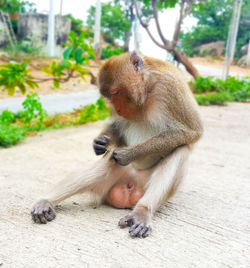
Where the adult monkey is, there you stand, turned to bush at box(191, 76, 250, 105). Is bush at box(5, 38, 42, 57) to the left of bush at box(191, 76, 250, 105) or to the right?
left

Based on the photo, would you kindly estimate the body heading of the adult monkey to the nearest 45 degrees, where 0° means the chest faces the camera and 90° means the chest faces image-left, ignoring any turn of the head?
approximately 45°

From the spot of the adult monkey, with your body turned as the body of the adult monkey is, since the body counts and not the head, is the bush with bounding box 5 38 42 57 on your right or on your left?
on your right

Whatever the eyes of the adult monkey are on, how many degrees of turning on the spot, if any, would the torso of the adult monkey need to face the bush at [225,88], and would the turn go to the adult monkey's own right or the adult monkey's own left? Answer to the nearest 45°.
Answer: approximately 135° to the adult monkey's own right

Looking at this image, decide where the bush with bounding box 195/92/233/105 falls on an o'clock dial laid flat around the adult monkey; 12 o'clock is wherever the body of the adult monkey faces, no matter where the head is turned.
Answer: The bush is roughly at 5 o'clock from the adult monkey.

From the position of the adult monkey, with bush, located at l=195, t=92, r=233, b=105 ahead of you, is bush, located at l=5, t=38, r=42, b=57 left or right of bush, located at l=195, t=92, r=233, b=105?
left
